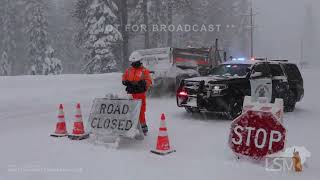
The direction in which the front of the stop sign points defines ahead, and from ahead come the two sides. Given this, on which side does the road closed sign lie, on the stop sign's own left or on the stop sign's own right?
on the stop sign's own right

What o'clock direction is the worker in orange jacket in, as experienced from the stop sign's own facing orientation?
The worker in orange jacket is roughly at 4 o'clock from the stop sign.

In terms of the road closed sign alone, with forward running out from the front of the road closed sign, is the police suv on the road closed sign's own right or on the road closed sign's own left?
on the road closed sign's own left

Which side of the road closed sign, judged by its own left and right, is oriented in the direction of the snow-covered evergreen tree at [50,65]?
back

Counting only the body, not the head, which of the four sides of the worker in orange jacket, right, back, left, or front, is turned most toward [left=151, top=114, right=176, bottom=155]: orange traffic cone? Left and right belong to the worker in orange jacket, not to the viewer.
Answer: front

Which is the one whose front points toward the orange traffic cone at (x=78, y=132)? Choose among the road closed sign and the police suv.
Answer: the police suv

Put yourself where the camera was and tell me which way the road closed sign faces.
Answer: facing the viewer

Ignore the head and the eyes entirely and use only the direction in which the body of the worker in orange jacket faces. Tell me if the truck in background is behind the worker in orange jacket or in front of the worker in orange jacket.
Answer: behind

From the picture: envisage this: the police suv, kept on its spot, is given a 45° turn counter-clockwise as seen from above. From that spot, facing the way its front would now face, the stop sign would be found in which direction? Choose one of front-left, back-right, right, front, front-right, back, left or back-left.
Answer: front

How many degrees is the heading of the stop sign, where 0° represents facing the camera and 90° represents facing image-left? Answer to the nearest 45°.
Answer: approximately 0°

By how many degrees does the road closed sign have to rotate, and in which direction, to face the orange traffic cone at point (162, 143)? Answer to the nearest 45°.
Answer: approximately 45° to its left

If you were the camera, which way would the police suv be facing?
facing the viewer and to the left of the viewer
